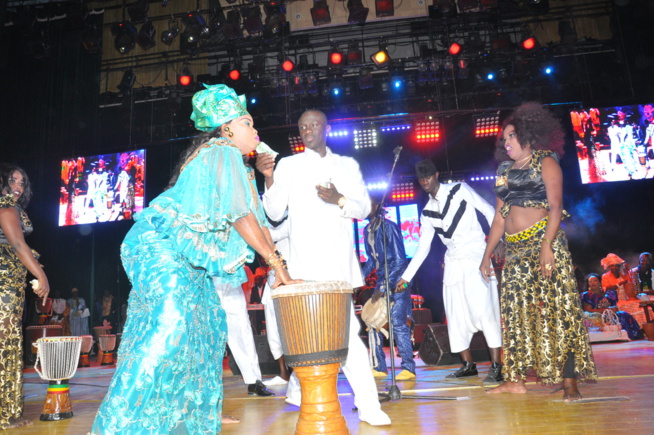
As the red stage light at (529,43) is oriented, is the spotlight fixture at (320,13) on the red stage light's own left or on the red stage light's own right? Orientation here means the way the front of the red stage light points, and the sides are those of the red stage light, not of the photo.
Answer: on the red stage light's own right

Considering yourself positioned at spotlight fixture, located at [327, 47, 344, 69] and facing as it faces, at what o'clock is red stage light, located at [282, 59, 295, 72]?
The red stage light is roughly at 3 o'clock from the spotlight fixture.

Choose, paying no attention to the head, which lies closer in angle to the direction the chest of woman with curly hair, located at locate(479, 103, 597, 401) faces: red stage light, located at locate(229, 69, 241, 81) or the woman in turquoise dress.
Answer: the woman in turquoise dress

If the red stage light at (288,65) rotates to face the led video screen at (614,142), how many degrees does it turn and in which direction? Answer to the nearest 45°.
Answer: approximately 90° to its left

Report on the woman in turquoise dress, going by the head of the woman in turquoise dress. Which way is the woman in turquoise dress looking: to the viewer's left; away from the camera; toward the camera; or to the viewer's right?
to the viewer's right

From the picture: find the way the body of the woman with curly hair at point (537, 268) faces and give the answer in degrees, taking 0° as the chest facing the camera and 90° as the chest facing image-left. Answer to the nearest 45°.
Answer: approximately 45°

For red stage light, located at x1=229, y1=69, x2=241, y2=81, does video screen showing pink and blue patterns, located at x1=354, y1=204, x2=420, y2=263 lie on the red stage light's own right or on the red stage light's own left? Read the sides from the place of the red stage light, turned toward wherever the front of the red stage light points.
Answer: on the red stage light's own left
